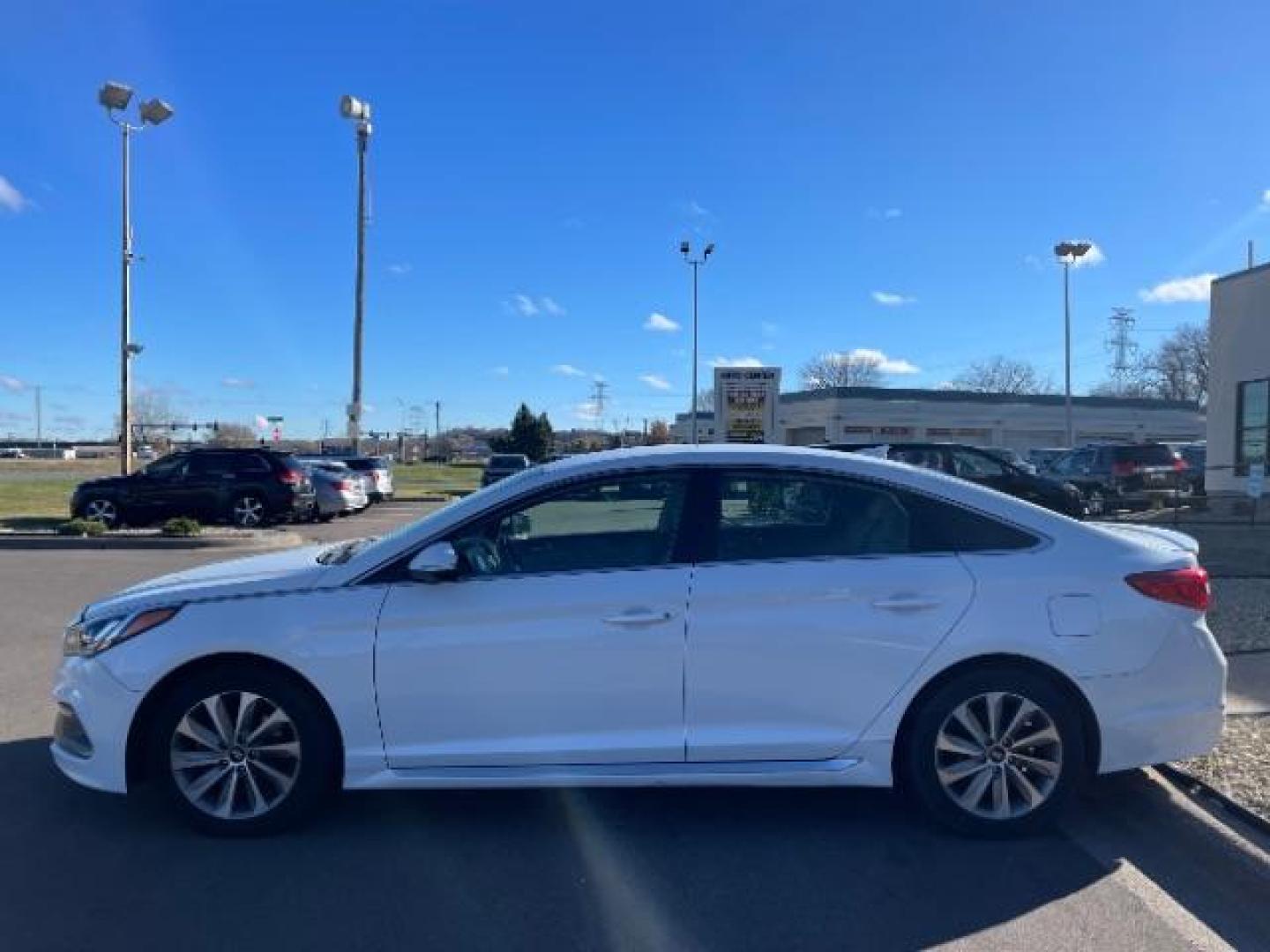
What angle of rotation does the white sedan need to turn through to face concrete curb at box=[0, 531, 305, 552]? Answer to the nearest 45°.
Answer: approximately 45° to its right

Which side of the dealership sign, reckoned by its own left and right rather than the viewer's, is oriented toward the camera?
front

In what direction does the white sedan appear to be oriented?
to the viewer's left

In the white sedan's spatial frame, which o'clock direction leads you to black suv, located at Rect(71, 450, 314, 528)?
The black suv is roughly at 2 o'clock from the white sedan.

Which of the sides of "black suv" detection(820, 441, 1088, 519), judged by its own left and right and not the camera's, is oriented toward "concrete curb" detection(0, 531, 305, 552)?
back

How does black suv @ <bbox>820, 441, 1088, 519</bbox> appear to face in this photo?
to the viewer's right

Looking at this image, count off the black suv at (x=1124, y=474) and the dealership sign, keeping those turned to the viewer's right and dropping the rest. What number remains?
0

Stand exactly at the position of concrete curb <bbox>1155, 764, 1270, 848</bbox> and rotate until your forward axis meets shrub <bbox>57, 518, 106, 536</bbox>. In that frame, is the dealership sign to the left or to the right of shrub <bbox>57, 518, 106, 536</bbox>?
right

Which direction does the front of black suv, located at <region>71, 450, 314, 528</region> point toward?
to the viewer's left

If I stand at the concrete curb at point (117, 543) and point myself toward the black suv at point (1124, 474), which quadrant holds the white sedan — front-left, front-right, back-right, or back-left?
front-right

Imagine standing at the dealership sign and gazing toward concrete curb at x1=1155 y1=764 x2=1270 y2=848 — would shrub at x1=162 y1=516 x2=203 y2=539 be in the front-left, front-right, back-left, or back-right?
front-right

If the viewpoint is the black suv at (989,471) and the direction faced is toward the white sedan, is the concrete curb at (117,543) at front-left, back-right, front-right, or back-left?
front-right

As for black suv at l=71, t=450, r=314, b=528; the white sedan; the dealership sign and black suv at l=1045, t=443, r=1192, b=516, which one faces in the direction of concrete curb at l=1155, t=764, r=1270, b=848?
the dealership sign

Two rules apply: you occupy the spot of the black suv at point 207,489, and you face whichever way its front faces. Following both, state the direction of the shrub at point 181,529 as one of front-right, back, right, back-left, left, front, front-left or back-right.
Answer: left

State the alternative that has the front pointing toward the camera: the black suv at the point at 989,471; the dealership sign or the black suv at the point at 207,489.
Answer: the dealership sign

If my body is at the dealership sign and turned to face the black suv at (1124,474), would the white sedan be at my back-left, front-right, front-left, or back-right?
front-right

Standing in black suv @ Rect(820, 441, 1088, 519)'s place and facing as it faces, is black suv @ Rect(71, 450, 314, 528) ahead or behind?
behind

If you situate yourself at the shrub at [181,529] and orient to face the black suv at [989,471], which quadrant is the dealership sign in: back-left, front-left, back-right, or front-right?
front-left
